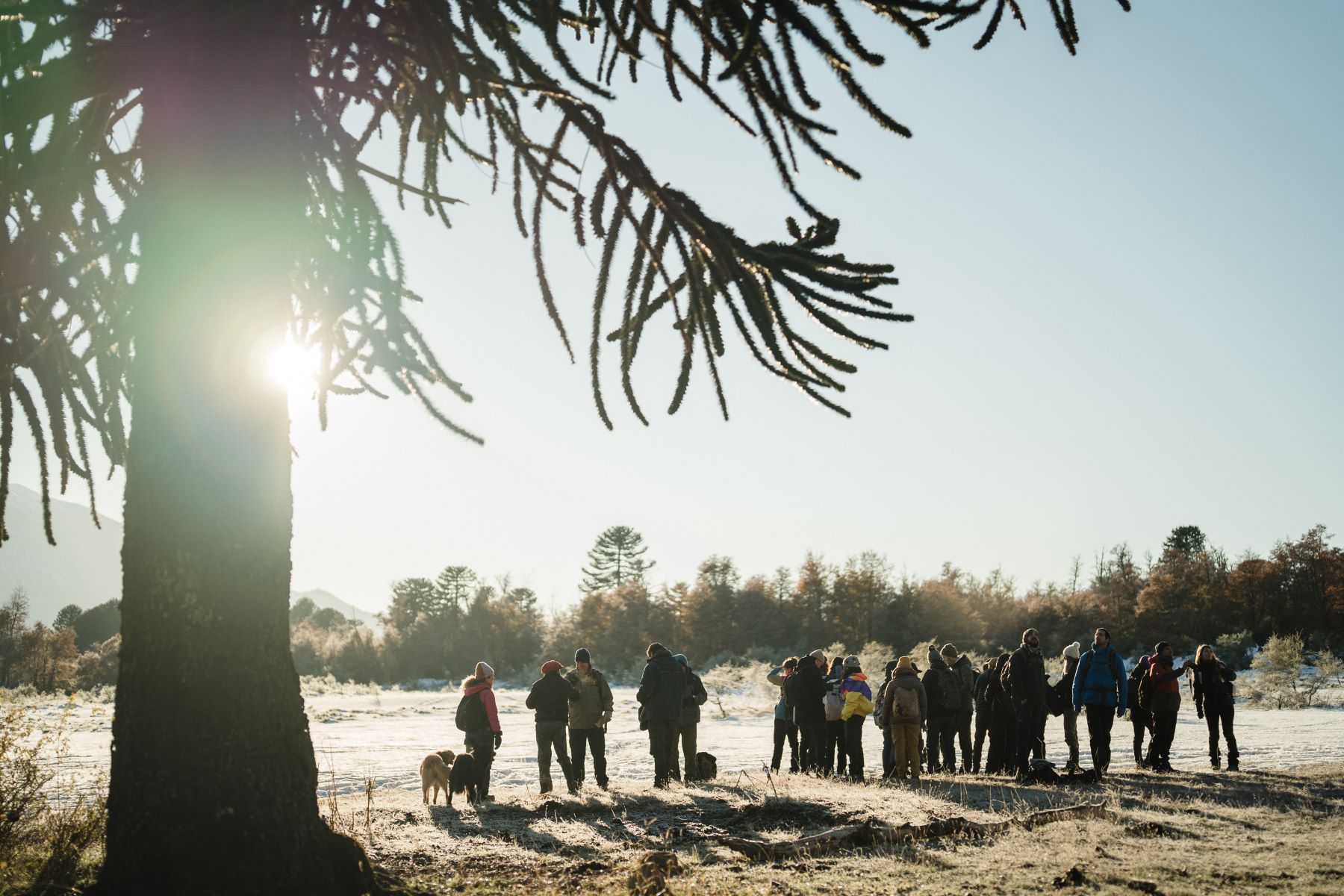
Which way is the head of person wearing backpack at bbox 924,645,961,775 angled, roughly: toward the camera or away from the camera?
away from the camera

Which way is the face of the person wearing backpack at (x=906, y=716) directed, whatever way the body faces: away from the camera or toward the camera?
away from the camera

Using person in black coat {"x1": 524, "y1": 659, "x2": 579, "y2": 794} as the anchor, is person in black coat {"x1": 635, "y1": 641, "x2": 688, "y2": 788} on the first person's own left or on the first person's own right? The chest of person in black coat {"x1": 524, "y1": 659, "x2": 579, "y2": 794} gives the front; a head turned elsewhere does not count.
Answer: on the first person's own right

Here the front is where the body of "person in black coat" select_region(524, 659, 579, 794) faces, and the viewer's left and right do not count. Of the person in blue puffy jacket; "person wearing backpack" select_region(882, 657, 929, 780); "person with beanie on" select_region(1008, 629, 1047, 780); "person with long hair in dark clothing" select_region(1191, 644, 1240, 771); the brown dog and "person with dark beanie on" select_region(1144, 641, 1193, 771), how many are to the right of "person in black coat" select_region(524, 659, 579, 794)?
5

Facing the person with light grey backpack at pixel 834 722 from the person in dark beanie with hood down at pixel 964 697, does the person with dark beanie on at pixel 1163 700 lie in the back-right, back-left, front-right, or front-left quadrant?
back-left

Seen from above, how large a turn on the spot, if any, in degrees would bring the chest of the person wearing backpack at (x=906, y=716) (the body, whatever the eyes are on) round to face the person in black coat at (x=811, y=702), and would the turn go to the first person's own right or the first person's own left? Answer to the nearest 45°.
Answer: approximately 90° to the first person's own left

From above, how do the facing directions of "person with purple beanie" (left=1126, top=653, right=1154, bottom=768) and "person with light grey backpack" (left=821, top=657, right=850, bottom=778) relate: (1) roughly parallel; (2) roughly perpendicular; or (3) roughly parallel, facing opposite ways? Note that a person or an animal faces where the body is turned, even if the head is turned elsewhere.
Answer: roughly perpendicular

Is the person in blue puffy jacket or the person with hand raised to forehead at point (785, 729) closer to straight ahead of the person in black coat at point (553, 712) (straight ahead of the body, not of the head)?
the person with hand raised to forehead
